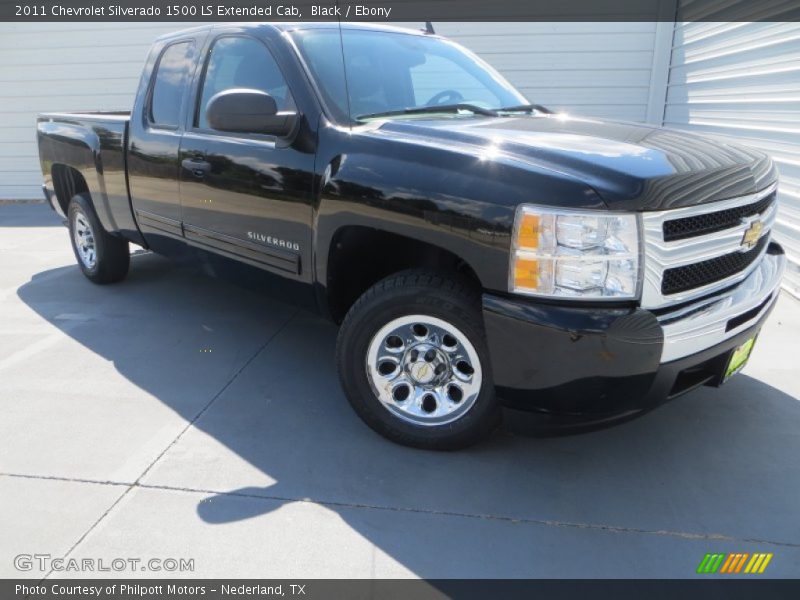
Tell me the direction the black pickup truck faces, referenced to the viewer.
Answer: facing the viewer and to the right of the viewer
